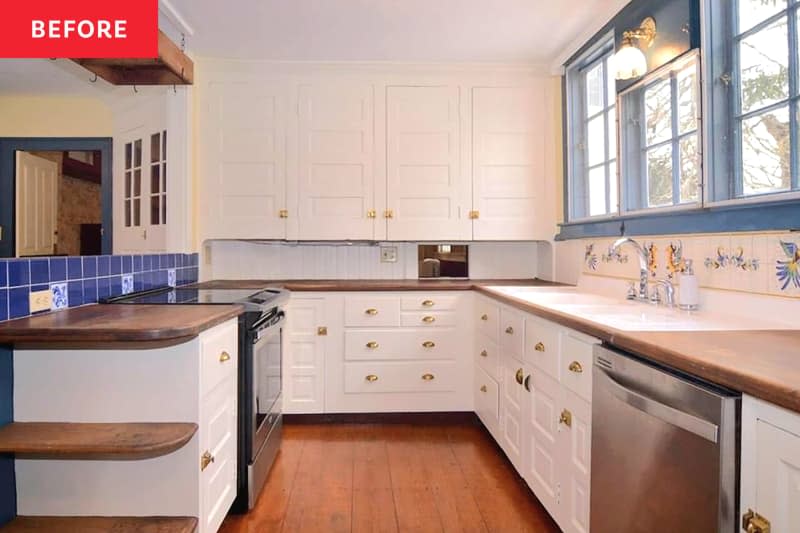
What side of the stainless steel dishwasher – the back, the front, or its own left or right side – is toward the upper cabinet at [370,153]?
right

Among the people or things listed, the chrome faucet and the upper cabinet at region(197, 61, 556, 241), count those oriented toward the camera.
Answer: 1

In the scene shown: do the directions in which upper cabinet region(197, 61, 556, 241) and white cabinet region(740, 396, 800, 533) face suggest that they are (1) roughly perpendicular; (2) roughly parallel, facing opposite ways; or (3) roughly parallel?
roughly perpendicular

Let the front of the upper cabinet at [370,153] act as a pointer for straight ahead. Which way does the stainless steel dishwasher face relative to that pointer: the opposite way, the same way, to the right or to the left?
to the right

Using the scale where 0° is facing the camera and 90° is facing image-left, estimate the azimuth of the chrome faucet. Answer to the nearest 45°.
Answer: approximately 90°

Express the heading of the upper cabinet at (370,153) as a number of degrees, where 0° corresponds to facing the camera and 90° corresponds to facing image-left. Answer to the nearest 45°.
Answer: approximately 0°

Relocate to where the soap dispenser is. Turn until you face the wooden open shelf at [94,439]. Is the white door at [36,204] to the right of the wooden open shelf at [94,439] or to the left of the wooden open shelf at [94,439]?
right

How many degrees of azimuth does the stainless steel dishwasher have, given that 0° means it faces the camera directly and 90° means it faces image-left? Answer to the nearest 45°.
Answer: approximately 45°

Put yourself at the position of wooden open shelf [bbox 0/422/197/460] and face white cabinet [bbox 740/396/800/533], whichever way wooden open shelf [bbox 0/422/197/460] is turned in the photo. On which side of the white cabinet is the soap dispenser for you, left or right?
left
